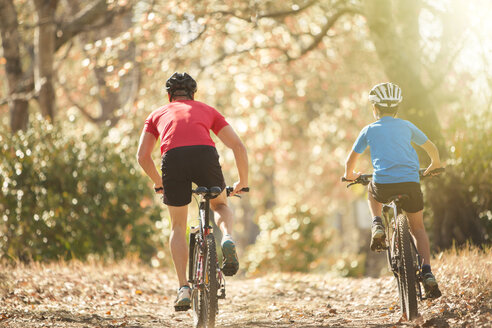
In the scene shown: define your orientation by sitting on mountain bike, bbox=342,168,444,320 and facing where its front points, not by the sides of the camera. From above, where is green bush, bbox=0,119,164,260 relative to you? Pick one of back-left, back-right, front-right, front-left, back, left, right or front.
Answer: front-left

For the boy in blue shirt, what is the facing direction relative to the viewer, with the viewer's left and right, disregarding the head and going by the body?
facing away from the viewer

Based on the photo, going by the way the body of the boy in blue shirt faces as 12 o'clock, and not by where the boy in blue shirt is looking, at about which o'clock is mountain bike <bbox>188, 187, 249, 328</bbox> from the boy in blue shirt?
The mountain bike is roughly at 8 o'clock from the boy in blue shirt.

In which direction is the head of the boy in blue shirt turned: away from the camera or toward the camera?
away from the camera

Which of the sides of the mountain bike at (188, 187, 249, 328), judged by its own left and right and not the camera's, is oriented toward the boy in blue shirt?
right

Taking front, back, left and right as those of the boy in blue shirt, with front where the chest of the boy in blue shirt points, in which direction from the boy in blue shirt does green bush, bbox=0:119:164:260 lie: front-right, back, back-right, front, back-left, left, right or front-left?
front-left

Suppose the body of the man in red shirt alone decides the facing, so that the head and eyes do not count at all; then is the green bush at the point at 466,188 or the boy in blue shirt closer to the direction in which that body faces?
the green bush

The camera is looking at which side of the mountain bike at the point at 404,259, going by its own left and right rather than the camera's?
back

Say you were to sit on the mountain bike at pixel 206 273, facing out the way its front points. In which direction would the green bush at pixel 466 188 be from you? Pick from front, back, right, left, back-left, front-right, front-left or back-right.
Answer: front-right

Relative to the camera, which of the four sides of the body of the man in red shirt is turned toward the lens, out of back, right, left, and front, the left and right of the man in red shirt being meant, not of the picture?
back

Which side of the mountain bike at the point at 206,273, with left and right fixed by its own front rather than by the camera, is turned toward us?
back

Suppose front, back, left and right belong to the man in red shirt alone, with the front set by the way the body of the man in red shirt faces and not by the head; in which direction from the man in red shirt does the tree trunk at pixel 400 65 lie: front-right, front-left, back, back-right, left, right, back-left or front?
front-right

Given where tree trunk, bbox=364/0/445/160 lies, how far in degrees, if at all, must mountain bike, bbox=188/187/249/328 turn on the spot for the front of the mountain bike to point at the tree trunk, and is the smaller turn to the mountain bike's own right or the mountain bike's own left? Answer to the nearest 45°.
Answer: approximately 45° to the mountain bike's own right

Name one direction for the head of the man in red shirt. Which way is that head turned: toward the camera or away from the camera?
away from the camera
